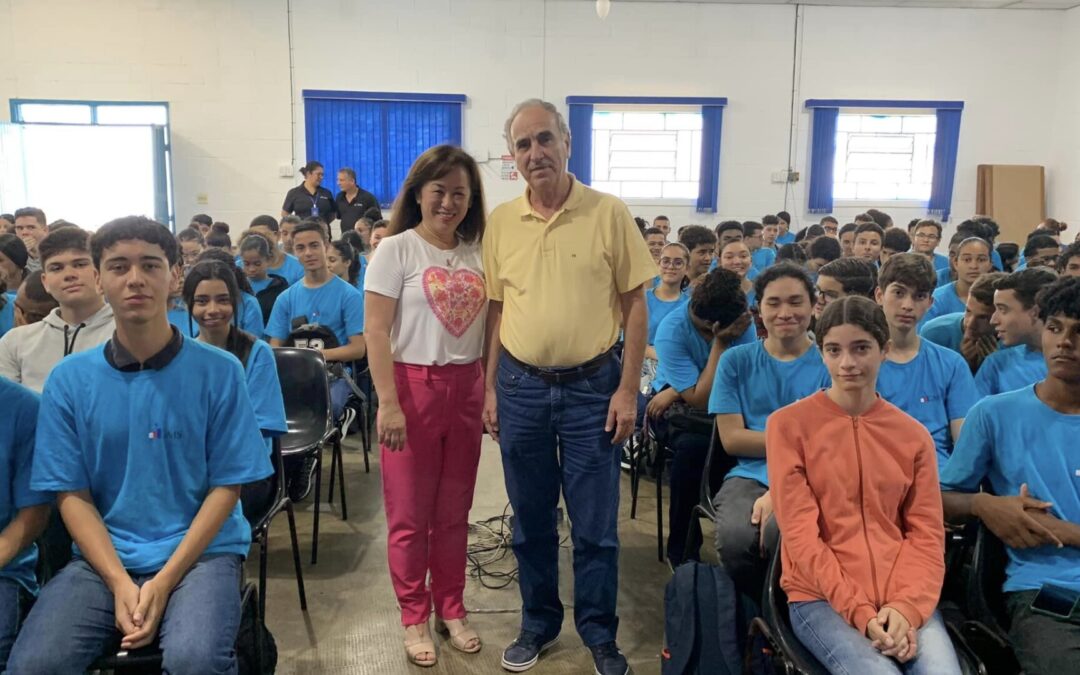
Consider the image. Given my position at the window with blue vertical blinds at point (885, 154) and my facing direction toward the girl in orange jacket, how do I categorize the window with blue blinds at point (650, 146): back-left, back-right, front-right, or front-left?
front-right

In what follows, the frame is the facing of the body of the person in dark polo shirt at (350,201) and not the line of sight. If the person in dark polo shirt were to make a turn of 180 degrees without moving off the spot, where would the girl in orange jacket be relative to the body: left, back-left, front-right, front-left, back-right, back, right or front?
back-right

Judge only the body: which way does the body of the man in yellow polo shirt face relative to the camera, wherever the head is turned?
toward the camera

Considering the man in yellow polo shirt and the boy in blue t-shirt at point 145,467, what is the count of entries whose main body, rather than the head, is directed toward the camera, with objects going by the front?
2

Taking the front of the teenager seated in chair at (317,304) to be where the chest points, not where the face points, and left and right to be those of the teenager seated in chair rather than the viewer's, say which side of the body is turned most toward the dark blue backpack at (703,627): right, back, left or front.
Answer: front
